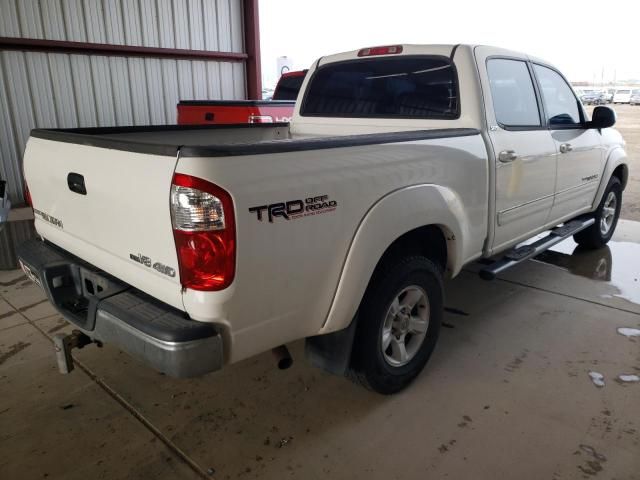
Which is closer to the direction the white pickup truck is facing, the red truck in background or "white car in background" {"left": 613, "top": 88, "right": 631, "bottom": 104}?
the white car in background

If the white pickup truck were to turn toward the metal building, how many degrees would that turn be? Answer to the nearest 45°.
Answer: approximately 90° to its left

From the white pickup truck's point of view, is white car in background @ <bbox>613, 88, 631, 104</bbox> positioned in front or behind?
in front

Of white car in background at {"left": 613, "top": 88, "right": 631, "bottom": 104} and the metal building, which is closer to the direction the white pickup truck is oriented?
the white car in background

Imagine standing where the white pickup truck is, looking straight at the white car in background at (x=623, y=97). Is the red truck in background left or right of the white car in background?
left

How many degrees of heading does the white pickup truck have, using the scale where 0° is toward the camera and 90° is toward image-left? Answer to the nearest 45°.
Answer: approximately 225°

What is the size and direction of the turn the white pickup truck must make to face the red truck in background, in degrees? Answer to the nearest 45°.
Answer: approximately 45° to its left
